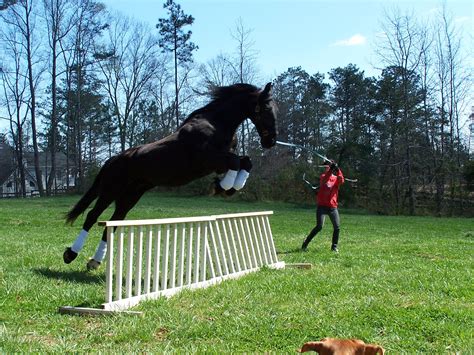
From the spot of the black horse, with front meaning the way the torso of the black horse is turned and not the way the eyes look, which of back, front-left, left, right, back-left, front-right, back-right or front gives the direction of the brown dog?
right

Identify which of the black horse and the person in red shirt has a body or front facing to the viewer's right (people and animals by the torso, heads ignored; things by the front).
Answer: the black horse

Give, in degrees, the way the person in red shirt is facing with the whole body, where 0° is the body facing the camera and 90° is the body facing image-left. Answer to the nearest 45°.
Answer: approximately 0°

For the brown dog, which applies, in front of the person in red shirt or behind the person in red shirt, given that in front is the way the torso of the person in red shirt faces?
in front

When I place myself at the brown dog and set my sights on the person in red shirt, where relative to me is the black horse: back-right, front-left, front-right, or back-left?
front-left

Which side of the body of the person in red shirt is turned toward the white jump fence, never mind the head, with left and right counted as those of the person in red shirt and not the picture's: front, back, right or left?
front

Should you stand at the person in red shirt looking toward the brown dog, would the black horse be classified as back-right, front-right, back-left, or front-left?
front-right

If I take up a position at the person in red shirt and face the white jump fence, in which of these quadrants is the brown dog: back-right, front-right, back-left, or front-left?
front-left

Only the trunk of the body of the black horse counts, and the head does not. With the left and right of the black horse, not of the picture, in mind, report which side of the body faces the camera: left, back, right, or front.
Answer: right
